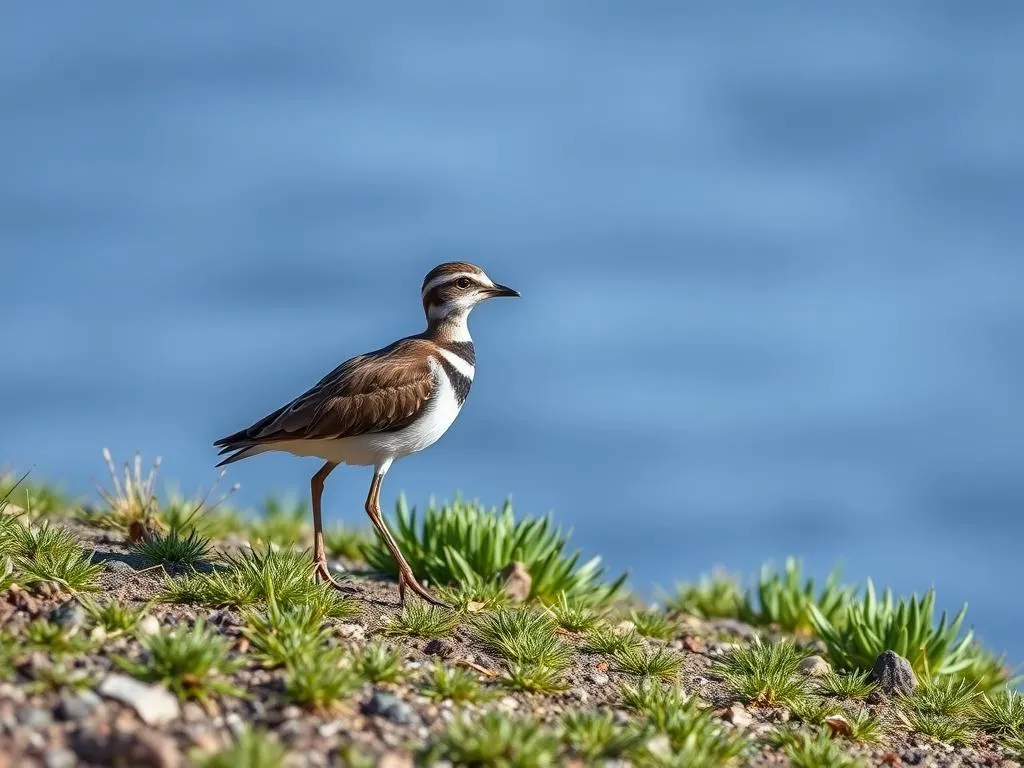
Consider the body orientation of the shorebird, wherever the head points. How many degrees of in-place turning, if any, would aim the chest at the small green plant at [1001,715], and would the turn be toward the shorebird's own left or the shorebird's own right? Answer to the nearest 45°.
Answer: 0° — it already faces it

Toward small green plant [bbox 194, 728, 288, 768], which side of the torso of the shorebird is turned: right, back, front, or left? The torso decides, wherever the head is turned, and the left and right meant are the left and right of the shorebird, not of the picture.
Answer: right

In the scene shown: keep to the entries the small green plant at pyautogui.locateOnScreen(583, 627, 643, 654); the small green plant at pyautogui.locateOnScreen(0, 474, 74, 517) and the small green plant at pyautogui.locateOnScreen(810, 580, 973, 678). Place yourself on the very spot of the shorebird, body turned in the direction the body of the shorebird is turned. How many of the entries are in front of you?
2

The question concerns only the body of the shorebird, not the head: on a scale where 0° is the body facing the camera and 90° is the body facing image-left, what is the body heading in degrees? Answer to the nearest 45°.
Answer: approximately 270°

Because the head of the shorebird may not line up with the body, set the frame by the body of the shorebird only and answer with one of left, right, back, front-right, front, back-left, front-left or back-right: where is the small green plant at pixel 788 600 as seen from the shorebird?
front-left

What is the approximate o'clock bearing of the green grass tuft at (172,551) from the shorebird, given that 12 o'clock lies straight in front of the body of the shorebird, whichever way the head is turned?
The green grass tuft is roughly at 7 o'clock from the shorebird.

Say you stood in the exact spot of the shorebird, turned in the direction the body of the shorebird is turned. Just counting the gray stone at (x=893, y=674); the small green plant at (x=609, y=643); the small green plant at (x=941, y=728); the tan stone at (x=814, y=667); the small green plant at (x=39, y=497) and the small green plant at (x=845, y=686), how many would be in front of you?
5

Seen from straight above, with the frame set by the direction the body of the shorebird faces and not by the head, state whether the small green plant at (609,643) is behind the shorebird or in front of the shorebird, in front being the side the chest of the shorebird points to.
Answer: in front
